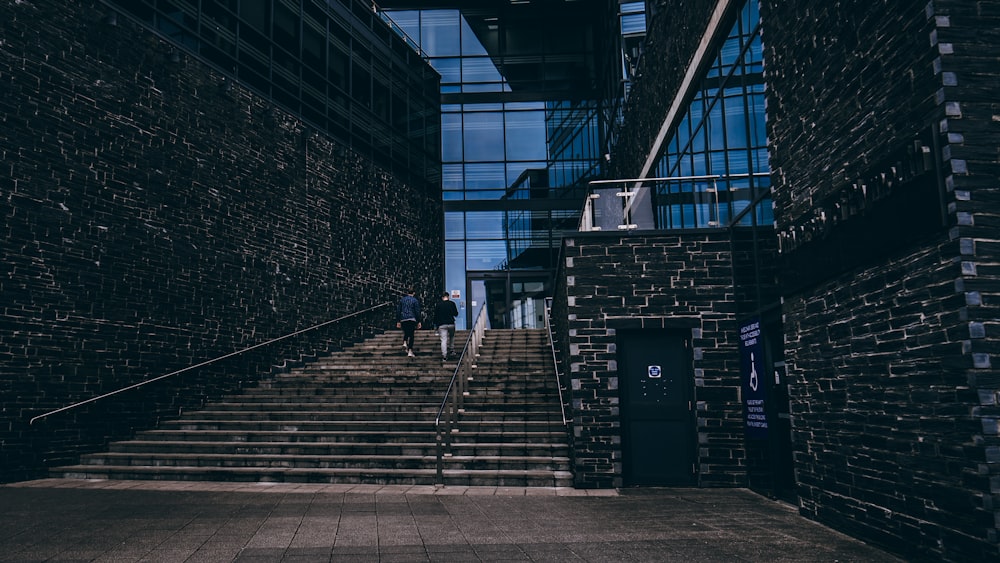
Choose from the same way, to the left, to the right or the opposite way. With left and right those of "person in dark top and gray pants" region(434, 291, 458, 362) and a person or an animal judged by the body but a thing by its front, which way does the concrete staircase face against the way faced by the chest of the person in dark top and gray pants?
the opposite way

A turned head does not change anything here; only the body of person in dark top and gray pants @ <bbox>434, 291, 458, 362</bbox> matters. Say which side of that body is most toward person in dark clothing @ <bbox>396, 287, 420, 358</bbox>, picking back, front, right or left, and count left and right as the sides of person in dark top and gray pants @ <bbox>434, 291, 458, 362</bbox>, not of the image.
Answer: left

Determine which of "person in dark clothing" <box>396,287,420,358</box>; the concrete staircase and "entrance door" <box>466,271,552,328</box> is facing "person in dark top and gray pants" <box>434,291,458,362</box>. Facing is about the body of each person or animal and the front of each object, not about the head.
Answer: the entrance door

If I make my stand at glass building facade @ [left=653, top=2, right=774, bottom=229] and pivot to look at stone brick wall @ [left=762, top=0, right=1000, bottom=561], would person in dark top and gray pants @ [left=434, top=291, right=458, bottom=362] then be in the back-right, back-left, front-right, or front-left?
back-right

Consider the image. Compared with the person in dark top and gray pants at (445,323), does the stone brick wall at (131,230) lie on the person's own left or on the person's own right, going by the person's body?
on the person's own left

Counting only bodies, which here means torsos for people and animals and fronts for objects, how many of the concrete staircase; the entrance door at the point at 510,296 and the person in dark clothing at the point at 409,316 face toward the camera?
2

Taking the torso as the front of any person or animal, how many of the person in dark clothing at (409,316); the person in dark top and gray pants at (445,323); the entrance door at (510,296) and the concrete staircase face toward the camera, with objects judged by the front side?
2

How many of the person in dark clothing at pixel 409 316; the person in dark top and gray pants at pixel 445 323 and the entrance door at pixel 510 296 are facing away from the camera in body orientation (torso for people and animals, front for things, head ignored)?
2

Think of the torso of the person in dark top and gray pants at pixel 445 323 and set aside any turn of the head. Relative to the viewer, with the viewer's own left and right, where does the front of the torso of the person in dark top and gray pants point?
facing away from the viewer

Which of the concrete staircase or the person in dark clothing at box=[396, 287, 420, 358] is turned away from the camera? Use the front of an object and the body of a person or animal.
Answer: the person in dark clothing

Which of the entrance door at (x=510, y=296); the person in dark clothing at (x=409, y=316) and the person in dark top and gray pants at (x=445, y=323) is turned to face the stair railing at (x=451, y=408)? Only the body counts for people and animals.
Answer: the entrance door

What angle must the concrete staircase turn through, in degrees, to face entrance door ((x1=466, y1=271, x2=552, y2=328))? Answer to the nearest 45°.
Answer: approximately 135° to its left

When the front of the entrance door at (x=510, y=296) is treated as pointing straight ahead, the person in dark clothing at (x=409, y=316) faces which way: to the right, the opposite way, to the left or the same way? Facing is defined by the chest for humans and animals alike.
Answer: the opposite way

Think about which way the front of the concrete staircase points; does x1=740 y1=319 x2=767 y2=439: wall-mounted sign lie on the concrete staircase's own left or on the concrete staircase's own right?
on the concrete staircase's own left
